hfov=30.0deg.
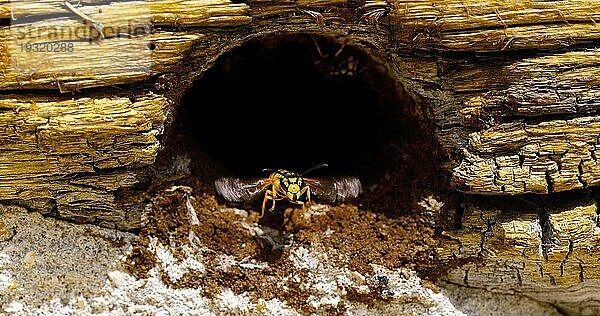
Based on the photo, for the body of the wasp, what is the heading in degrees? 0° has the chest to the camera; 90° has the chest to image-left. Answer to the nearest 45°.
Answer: approximately 0°
